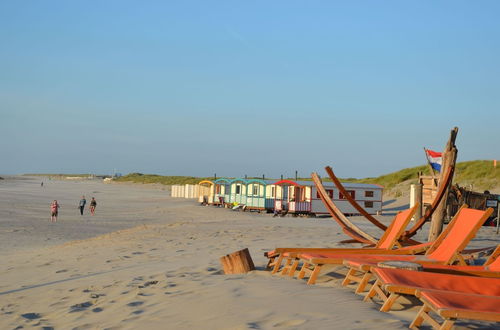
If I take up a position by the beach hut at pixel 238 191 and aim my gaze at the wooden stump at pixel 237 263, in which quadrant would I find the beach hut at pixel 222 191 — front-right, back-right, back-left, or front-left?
back-right

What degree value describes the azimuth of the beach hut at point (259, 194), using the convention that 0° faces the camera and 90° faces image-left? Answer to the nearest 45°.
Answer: approximately 45°

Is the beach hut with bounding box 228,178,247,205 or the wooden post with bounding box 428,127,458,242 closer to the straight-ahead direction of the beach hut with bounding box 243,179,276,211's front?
the wooden post

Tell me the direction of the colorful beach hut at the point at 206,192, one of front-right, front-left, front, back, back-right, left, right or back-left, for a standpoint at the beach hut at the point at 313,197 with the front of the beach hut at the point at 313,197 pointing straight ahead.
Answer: right

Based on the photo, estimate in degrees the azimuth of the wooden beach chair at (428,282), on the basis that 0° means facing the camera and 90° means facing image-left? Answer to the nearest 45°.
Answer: approximately 90°

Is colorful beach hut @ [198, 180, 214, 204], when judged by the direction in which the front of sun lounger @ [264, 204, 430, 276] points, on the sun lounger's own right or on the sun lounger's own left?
on the sun lounger's own right

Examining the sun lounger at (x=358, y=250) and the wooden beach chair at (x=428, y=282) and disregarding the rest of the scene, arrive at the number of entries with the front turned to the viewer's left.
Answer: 2

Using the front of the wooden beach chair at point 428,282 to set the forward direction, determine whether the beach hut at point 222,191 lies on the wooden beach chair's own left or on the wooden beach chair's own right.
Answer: on the wooden beach chair's own right

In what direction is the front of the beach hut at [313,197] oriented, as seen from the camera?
facing the viewer and to the left of the viewer

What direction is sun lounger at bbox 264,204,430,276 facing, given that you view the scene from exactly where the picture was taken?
facing to the left of the viewer

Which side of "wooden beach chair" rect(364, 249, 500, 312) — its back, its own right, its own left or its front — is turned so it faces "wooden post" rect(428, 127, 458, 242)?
right

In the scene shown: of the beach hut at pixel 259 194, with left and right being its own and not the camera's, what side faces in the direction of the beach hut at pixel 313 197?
left

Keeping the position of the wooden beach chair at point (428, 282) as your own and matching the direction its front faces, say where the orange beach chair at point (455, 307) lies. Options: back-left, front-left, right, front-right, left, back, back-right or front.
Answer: left

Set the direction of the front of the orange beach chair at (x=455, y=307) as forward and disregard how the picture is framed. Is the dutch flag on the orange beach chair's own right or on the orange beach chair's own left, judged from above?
on the orange beach chair's own right

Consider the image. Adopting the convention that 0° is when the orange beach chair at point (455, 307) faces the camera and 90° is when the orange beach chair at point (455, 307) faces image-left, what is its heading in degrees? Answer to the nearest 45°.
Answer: approximately 90°
